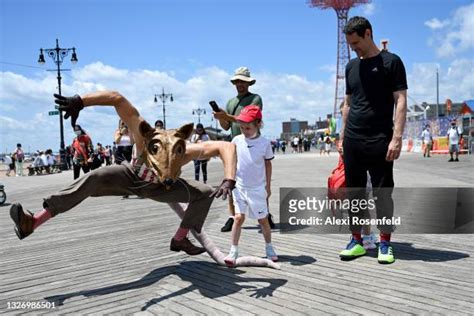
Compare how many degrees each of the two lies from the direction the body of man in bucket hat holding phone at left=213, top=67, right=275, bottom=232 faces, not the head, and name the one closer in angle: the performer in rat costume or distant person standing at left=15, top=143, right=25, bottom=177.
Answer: the performer in rat costume

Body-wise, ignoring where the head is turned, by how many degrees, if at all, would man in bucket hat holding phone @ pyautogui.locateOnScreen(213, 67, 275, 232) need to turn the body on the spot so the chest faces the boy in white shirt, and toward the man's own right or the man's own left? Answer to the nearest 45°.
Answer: approximately 45° to the man's own left

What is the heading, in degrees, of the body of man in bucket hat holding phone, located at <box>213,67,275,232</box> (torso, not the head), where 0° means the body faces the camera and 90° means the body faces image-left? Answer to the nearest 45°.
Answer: approximately 45°

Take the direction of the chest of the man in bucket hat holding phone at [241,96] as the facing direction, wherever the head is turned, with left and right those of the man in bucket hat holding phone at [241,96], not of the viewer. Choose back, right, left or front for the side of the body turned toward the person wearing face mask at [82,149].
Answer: right

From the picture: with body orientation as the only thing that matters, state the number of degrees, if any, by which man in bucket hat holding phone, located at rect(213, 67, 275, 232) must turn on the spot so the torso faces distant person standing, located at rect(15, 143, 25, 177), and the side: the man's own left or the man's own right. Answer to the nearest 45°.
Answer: approximately 90° to the man's own right

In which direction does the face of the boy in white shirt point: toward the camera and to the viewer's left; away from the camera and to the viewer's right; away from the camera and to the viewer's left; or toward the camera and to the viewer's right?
toward the camera and to the viewer's left

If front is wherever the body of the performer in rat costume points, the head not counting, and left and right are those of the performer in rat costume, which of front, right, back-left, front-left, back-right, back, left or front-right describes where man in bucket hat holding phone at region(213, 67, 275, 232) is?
back-left

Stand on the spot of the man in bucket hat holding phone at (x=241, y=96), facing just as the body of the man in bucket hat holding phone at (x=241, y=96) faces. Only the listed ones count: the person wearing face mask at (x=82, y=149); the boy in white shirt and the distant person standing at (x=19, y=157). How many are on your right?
2

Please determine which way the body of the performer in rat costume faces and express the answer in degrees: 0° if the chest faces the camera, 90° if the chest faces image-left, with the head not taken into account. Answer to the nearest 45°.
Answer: approximately 0°

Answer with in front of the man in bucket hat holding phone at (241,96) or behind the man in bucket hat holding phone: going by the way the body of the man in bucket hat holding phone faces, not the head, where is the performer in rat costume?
in front

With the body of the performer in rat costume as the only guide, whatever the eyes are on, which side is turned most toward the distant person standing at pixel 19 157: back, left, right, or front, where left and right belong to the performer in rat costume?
back
